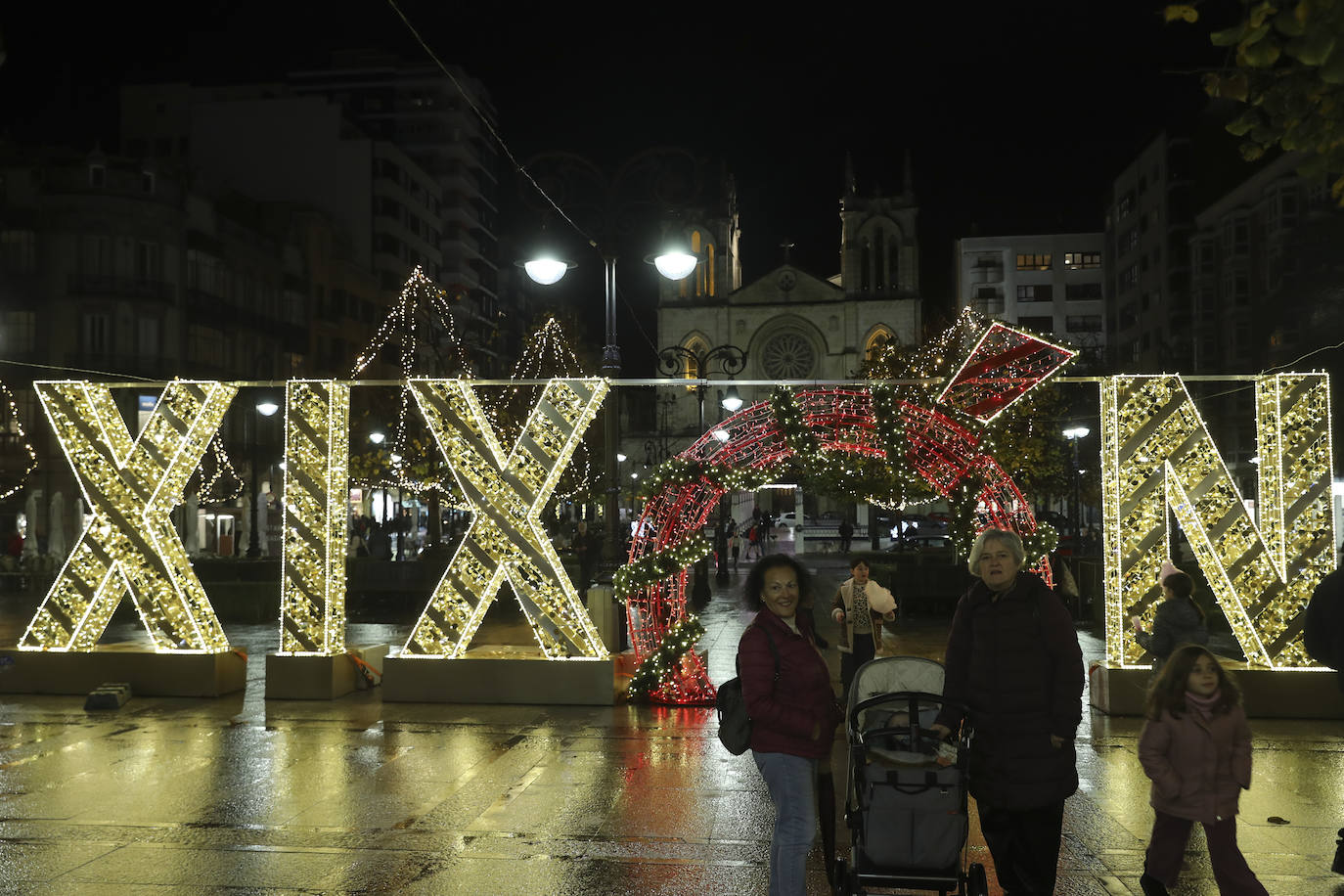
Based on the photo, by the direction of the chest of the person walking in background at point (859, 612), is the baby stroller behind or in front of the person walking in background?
in front

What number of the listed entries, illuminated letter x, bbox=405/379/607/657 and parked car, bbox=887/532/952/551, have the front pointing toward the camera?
1

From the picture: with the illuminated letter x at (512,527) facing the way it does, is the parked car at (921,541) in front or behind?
behind

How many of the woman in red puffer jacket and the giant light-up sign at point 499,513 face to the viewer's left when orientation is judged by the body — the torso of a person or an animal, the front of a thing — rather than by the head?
0

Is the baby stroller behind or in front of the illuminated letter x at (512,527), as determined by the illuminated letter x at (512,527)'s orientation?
in front
